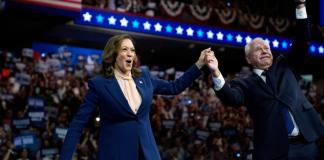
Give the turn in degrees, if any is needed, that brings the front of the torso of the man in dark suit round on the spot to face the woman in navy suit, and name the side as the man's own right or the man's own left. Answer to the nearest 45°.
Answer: approximately 45° to the man's own right

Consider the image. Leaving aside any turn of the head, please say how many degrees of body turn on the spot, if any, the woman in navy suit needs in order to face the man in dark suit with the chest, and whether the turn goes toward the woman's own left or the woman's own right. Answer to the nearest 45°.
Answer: approximately 45° to the woman's own left
